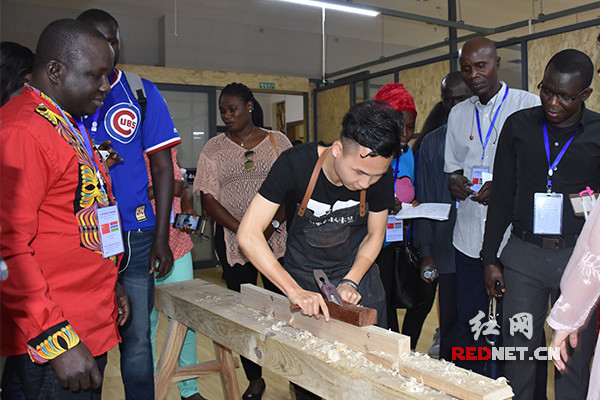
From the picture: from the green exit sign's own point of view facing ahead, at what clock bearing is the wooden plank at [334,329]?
The wooden plank is roughly at 12 o'clock from the green exit sign.

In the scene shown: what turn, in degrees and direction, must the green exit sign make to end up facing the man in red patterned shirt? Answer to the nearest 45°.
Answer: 0° — it already faces them

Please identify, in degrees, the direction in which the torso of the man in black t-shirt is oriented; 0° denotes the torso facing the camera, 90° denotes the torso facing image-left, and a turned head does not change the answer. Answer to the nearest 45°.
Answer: approximately 315°

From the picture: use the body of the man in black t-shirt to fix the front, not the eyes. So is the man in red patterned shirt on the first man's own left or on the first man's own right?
on the first man's own right

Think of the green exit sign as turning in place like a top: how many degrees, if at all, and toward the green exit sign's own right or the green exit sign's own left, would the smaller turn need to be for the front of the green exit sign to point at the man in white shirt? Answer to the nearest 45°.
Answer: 0° — it already faces them

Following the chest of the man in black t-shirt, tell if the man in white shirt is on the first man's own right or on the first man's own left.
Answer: on the first man's own left
